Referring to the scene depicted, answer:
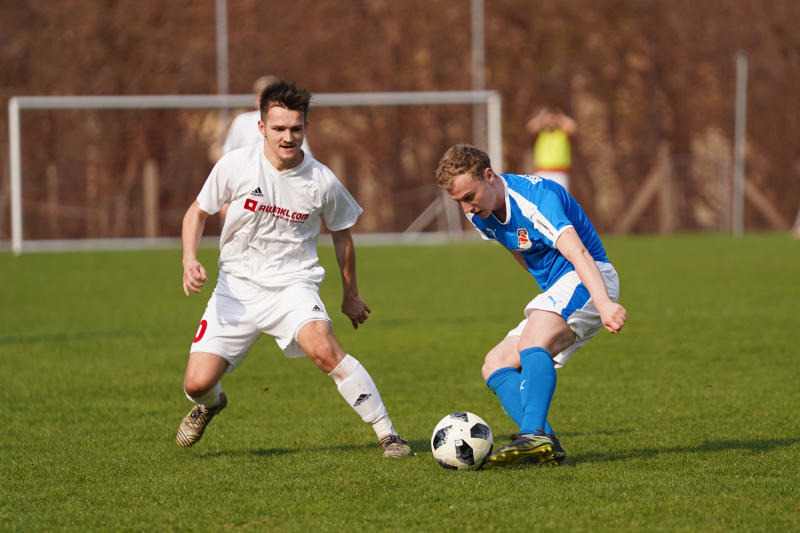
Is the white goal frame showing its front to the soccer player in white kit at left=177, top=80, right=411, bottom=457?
yes

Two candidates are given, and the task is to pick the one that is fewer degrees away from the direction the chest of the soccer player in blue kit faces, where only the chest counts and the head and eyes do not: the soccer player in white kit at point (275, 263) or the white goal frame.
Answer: the soccer player in white kit

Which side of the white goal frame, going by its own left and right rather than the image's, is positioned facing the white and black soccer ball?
front

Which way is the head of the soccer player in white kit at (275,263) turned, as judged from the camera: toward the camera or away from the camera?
toward the camera

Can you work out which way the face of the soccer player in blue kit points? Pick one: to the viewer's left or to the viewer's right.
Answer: to the viewer's left

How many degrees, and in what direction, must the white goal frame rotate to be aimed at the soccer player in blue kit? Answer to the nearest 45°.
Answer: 0° — it already faces them

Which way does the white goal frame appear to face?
toward the camera

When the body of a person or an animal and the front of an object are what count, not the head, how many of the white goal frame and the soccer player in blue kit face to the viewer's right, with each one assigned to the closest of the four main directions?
0
